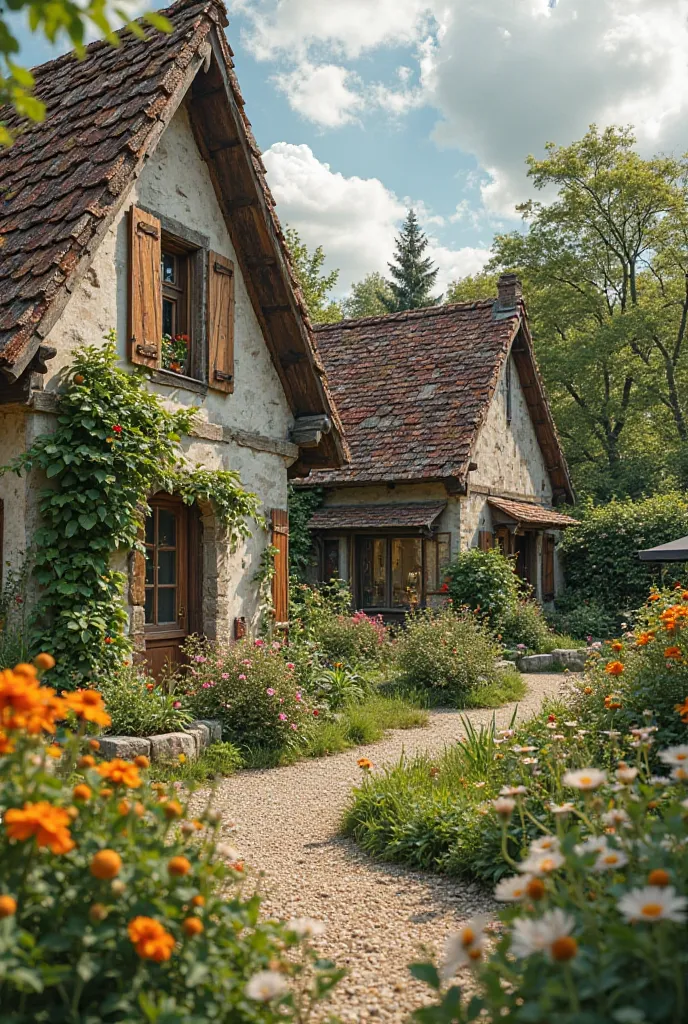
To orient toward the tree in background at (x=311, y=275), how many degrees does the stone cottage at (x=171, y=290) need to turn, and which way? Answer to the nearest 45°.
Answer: approximately 135° to its left

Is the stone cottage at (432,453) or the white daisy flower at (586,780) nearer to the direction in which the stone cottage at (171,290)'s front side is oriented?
the white daisy flower

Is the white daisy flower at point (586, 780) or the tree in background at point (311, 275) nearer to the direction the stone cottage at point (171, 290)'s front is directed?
the white daisy flower

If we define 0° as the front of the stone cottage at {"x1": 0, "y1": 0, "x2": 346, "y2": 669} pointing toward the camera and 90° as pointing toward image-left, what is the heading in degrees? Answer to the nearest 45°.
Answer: approximately 315°

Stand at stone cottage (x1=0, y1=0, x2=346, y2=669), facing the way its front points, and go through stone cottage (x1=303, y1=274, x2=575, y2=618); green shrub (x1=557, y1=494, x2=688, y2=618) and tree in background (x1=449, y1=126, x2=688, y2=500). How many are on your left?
3

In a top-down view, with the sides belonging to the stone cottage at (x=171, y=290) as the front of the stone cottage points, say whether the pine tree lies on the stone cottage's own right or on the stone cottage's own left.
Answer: on the stone cottage's own left
